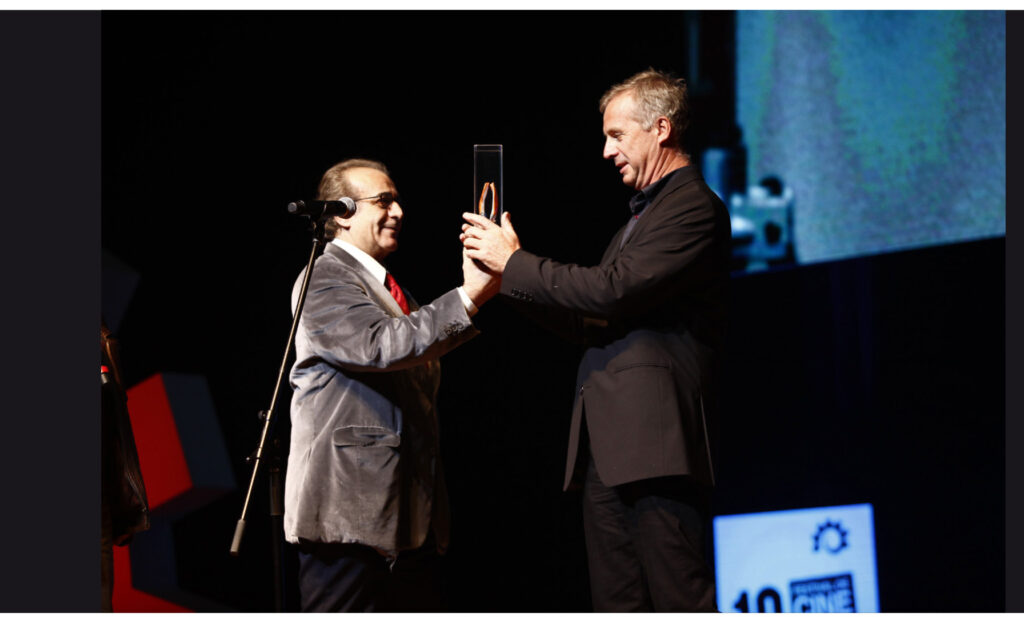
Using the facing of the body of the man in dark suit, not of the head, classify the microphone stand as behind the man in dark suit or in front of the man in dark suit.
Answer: in front

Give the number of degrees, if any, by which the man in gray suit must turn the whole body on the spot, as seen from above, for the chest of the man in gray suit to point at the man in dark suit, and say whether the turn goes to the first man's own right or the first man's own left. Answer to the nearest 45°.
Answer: approximately 45° to the first man's own right

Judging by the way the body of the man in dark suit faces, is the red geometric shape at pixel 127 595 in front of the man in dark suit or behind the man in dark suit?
in front

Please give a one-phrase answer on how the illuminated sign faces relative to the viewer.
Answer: facing the viewer

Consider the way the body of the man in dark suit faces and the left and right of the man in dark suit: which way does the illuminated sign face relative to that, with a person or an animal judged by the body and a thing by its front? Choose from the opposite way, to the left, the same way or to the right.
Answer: to the left

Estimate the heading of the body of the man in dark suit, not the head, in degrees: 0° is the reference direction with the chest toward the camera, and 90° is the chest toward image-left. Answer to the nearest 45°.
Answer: approximately 90°

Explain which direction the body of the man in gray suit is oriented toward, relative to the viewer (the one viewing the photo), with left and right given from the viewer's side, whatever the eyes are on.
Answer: facing to the right of the viewer

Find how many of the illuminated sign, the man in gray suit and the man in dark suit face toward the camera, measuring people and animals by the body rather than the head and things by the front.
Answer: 1

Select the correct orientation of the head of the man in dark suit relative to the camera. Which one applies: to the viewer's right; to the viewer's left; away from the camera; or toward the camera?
to the viewer's left

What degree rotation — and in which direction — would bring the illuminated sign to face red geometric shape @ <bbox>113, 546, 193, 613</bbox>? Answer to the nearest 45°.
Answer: approximately 90° to its right

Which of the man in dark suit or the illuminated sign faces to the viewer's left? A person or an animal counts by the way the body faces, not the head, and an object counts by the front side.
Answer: the man in dark suit

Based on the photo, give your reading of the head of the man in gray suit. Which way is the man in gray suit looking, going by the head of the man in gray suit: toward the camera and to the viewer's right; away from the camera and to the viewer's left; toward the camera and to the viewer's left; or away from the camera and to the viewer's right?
toward the camera and to the viewer's right
